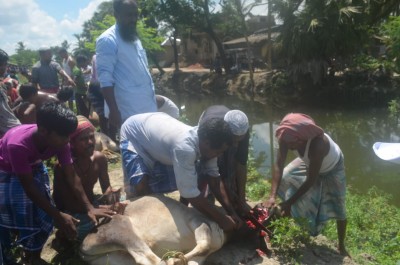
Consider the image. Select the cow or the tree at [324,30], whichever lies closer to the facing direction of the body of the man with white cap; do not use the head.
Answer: the cow

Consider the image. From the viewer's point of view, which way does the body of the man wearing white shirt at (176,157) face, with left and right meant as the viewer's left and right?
facing the viewer and to the right of the viewer

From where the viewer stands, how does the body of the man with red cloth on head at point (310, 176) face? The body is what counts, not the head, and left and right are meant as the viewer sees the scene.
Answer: facing the viewer and to the left of the viewer

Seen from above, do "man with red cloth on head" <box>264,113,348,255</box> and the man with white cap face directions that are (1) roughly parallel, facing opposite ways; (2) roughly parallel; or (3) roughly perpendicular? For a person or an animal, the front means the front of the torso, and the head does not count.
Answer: roughly perpendicular

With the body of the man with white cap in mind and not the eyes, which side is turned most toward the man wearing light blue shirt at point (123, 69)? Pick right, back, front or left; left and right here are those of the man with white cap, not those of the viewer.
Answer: back

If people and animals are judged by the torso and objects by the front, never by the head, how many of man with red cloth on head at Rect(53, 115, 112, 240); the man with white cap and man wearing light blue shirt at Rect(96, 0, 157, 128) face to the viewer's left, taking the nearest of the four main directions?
0

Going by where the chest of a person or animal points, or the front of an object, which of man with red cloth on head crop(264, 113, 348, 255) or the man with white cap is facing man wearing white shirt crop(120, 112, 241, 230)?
the man with red cloth on head

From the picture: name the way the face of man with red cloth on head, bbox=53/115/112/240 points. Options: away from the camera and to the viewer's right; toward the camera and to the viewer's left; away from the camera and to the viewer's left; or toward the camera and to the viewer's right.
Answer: toward the camera and to the viewer's right

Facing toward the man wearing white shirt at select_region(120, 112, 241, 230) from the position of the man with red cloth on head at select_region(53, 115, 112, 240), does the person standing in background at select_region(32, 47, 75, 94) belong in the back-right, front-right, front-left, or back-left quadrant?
back-left

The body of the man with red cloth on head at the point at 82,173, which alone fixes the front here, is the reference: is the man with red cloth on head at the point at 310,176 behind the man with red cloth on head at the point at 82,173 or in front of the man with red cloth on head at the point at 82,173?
in front

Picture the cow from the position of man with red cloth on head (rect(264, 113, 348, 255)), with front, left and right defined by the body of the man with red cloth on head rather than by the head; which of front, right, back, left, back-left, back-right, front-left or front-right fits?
front
